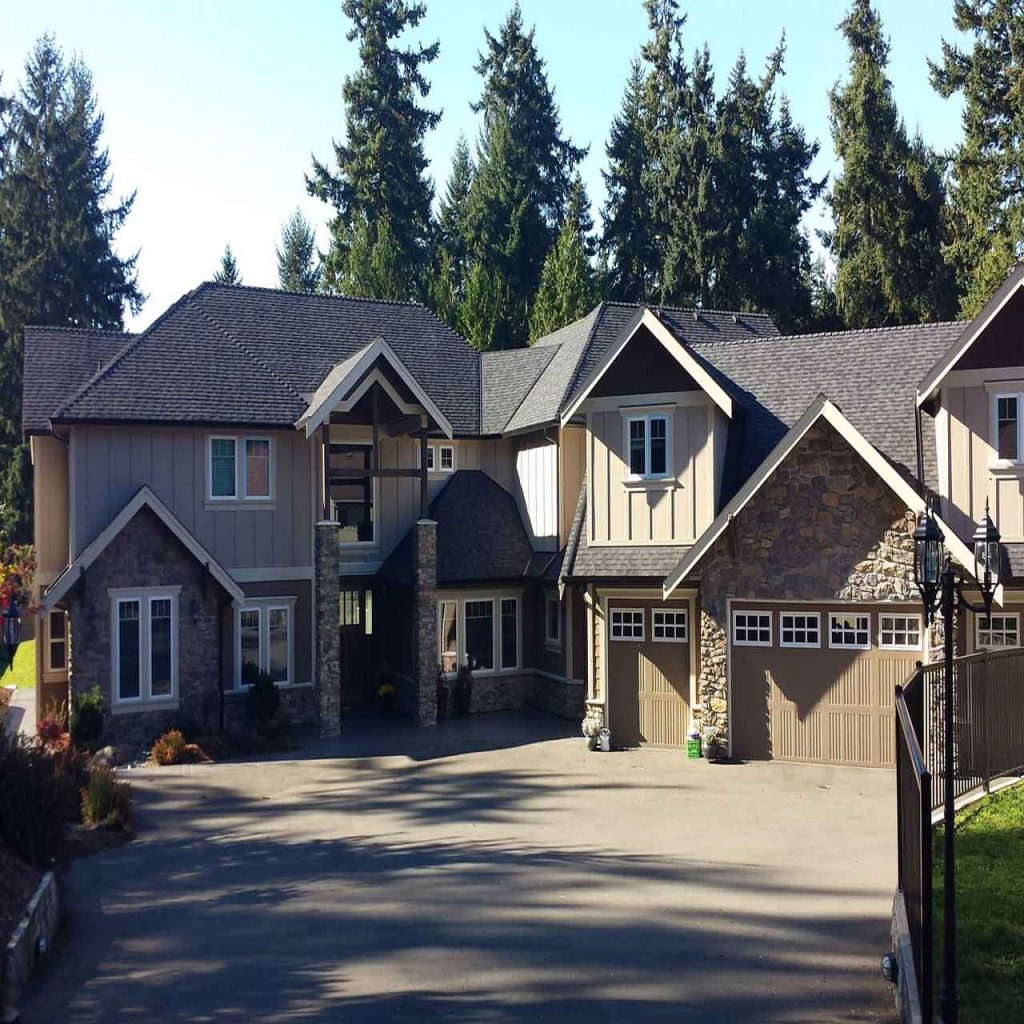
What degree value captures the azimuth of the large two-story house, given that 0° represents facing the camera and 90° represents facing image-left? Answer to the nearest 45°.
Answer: approximately 0°

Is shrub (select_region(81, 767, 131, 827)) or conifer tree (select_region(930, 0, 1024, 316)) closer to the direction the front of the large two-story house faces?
the shrub

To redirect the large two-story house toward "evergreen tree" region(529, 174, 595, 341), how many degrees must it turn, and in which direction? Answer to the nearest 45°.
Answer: approximately 180°

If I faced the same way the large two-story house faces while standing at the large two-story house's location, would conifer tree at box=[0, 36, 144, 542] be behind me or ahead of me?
behind

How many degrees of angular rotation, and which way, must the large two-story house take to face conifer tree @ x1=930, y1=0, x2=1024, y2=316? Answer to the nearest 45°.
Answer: approximately 135° to its left

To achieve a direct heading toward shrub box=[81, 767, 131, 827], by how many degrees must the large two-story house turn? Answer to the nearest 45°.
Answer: approximately 45° to its right

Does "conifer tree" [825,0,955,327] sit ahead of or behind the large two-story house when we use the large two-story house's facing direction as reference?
behind
